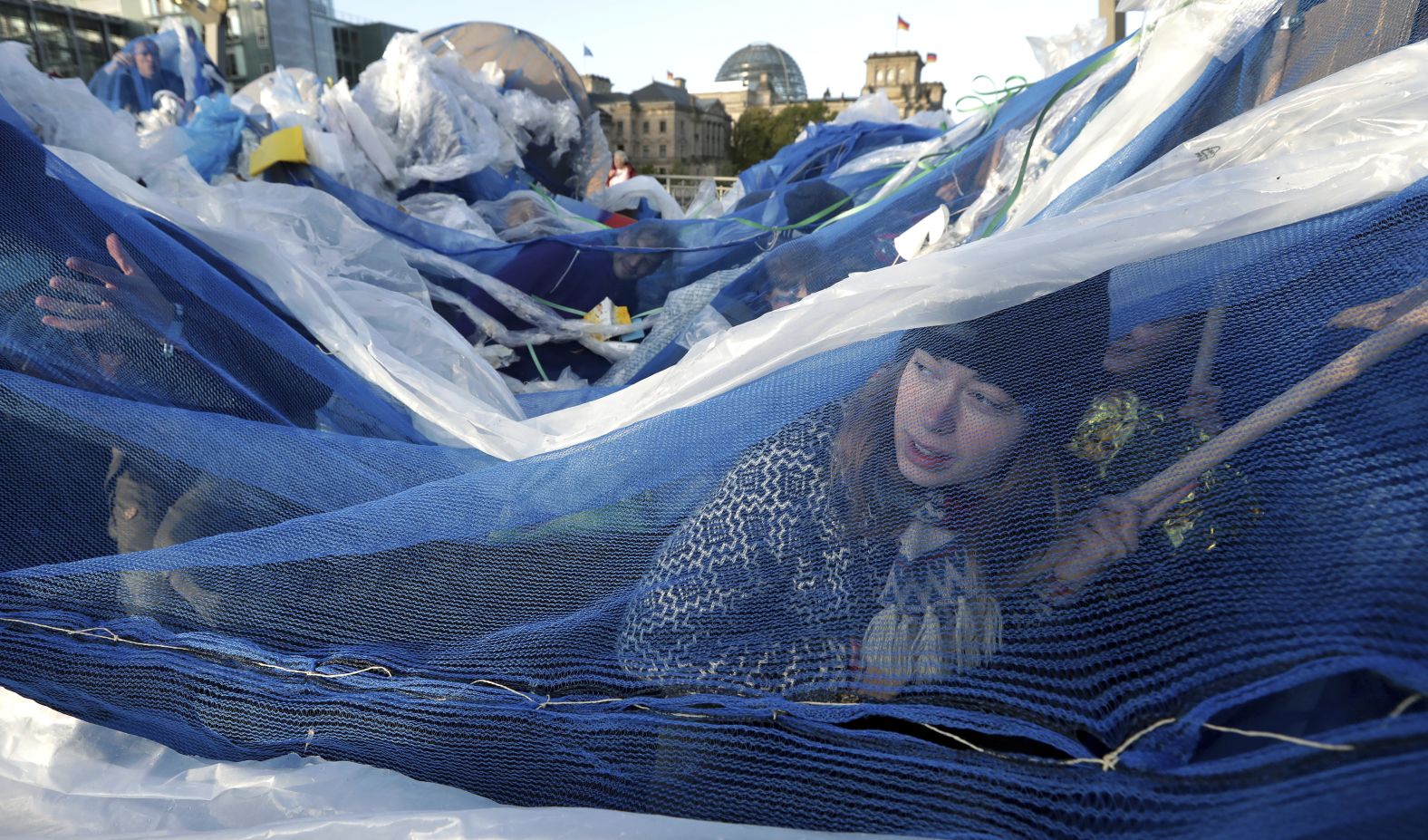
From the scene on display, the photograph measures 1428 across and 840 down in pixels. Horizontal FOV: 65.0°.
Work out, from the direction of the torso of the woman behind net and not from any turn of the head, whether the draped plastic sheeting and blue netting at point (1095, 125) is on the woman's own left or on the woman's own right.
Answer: on the woman's own left

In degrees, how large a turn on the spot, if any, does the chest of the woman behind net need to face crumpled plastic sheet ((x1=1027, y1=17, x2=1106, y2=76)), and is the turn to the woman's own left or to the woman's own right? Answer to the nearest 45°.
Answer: approximately 135° to the woman's own left

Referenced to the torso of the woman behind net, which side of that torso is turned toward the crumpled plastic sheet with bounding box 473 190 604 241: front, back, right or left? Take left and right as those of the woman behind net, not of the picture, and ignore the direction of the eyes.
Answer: back

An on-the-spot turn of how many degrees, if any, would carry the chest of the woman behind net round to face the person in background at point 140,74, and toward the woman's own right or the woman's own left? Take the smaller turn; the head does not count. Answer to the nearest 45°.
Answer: approximately 180°

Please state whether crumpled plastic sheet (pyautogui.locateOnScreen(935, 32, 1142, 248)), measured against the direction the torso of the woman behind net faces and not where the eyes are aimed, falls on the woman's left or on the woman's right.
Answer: on the woman's left

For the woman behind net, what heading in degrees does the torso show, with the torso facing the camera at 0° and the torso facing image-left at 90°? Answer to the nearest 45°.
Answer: approximately 315°

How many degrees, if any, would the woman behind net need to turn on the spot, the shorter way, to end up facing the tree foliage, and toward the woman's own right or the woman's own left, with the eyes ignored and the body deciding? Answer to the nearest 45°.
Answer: approximately 135° to the woman's own left

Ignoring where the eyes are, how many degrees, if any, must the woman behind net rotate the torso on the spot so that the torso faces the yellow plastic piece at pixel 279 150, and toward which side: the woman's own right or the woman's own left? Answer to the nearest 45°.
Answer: approximately 180°

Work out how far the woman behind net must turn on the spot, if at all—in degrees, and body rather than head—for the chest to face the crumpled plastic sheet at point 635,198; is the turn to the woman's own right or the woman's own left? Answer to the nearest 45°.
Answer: approximately 135° to the woman's own left

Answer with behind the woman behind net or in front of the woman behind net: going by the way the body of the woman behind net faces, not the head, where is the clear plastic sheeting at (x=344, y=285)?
behind

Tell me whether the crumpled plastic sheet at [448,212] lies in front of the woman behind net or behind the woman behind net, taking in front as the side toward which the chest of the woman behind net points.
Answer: behind

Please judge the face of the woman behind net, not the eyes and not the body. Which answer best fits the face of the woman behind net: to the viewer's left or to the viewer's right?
to the viewer's left
